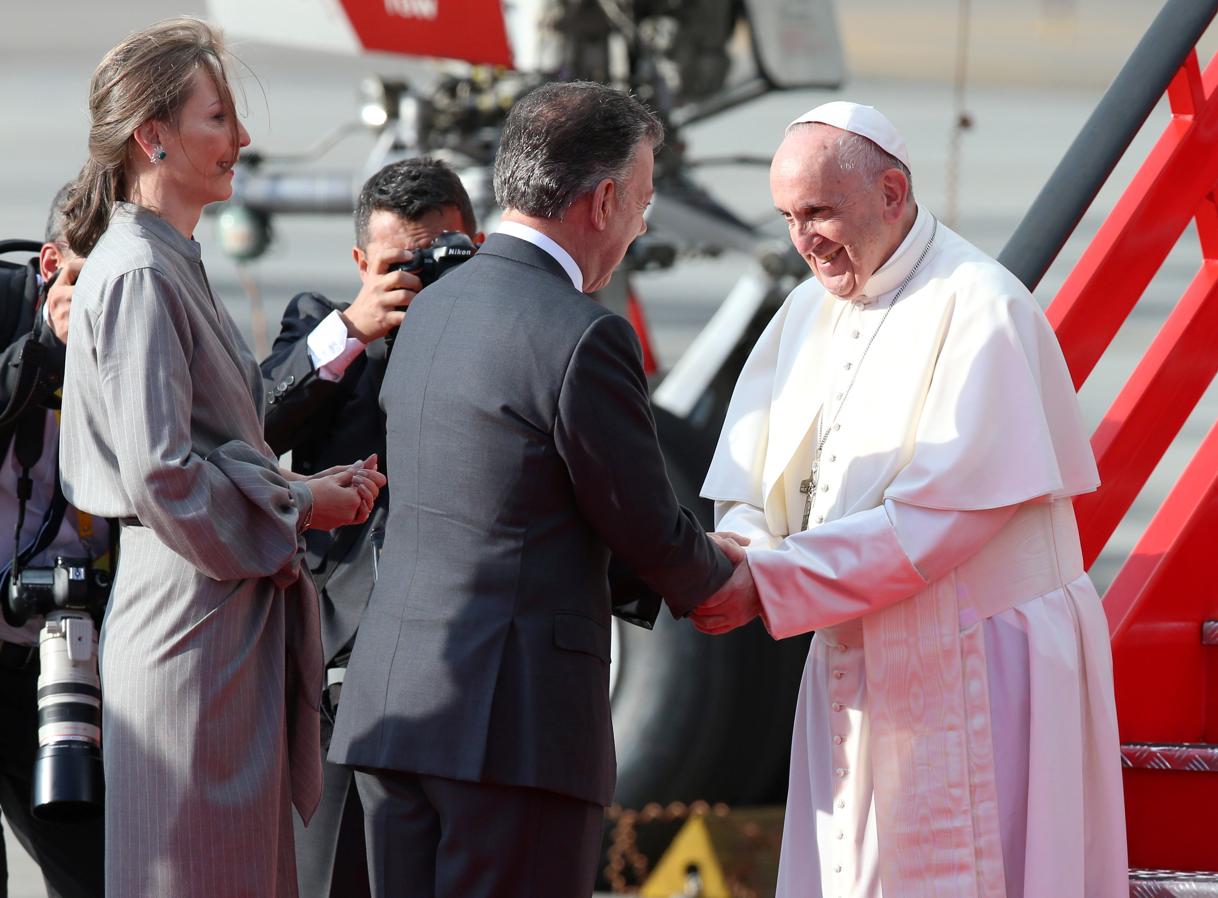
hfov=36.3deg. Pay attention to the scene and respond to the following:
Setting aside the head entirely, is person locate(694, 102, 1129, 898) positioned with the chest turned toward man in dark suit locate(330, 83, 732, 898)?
yes

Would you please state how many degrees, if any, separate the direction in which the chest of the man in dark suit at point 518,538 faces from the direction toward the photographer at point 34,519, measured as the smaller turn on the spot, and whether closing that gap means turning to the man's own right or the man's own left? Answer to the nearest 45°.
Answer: approximately 90° to the man's own left

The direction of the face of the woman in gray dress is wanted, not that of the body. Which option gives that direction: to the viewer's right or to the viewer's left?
to the viewer's right

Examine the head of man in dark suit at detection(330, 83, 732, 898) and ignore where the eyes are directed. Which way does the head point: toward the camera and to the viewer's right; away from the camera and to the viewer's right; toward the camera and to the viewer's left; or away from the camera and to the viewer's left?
away from the camera and to the viewer's right

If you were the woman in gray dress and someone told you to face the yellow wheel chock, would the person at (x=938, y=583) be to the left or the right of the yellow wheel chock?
right

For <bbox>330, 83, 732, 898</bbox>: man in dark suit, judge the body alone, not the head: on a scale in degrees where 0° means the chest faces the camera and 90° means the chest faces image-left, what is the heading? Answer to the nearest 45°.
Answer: approximately 225°
